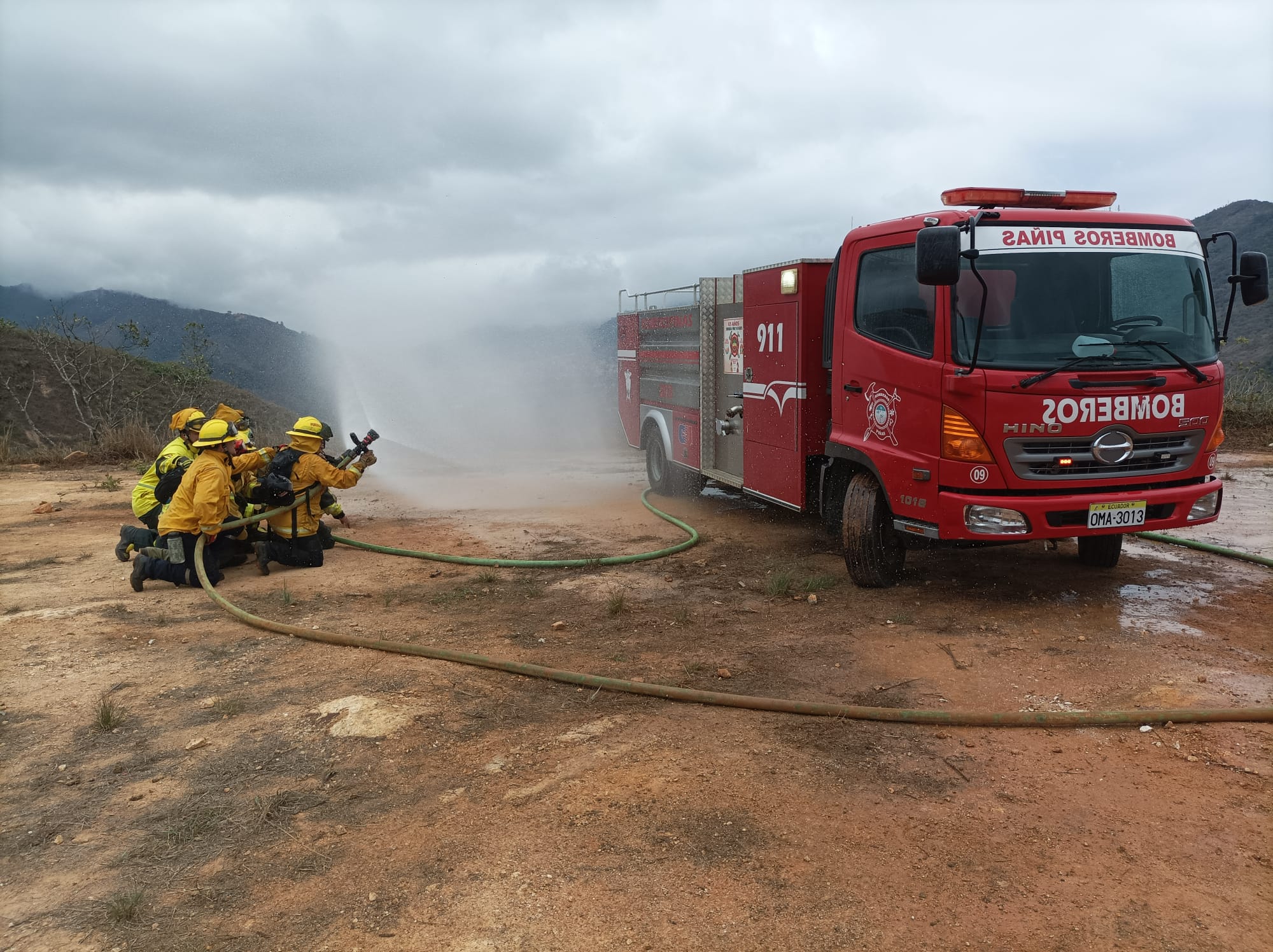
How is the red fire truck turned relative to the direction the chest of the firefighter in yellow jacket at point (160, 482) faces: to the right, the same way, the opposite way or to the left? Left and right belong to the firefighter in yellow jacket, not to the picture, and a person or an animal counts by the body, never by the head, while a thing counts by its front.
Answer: to the right

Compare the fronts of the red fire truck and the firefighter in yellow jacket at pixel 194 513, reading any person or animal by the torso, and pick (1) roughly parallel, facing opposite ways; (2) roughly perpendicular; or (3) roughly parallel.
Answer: roughly perpendicular

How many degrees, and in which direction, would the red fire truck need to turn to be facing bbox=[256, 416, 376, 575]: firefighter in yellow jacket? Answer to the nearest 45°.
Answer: approximately 135° to its right

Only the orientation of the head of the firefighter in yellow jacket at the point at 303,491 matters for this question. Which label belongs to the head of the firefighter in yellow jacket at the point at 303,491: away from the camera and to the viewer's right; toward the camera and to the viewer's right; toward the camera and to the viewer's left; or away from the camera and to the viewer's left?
away from the camera and to the viewer's right

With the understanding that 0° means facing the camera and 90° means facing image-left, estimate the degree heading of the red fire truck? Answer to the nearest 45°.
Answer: approximately 315°

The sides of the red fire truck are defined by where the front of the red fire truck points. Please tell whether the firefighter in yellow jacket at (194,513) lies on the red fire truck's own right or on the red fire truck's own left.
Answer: on the red fire truck's own right

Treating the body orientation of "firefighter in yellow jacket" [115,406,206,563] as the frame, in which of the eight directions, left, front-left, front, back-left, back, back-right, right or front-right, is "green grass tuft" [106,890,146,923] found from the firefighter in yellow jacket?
right

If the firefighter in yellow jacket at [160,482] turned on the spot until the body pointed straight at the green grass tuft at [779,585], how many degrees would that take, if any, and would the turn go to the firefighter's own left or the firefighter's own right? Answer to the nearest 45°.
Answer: approximately 45° to the firefighter's own right

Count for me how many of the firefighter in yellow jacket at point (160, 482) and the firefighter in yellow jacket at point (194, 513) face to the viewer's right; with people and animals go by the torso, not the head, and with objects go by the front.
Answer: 2

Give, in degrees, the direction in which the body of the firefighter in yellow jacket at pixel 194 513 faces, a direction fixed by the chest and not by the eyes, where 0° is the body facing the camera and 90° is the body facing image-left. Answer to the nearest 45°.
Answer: approximately 270°

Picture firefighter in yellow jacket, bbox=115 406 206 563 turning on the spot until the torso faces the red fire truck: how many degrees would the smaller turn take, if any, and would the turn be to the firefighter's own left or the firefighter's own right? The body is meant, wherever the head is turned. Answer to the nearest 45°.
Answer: approximately 45° to the firefighter's own right

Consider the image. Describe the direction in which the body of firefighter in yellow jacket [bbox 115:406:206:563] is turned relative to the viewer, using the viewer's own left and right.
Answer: facing to the right of the viewer

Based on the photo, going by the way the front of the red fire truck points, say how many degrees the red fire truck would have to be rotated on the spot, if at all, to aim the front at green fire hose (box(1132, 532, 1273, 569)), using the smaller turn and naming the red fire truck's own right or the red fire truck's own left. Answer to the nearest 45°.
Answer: approximately 90° to the red fire truck's own left

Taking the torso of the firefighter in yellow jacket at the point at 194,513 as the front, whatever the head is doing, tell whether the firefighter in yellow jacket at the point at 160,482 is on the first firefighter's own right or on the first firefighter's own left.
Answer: on the first firefighter's own left
